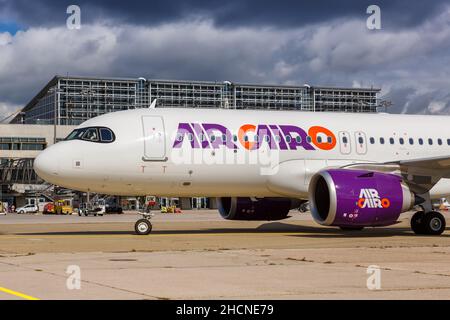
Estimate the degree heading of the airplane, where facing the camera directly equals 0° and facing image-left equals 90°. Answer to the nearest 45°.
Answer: approximately 90°
